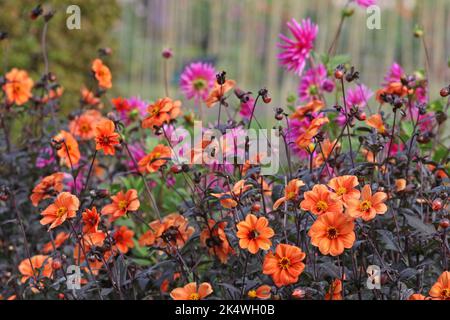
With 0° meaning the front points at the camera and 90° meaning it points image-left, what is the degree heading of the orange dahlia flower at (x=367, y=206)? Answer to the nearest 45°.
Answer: approximately 0°

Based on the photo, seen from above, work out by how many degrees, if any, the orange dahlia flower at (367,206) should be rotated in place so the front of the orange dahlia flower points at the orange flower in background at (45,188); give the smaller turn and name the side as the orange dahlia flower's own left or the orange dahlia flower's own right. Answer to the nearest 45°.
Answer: approximately 90° to the orange dahlia flower's own right

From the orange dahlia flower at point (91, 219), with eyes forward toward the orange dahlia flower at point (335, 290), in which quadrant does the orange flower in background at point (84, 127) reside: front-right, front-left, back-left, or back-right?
back-left

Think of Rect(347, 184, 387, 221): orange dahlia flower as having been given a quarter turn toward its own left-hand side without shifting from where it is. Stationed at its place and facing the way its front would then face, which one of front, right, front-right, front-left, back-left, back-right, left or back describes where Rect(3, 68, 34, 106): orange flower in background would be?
back-left

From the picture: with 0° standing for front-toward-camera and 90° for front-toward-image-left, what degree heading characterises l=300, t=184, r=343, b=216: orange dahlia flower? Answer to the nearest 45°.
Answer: approximately 0°

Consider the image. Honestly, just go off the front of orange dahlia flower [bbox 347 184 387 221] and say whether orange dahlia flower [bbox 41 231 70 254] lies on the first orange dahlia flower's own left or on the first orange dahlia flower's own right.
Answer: on the first orange dahlia flower's own right
